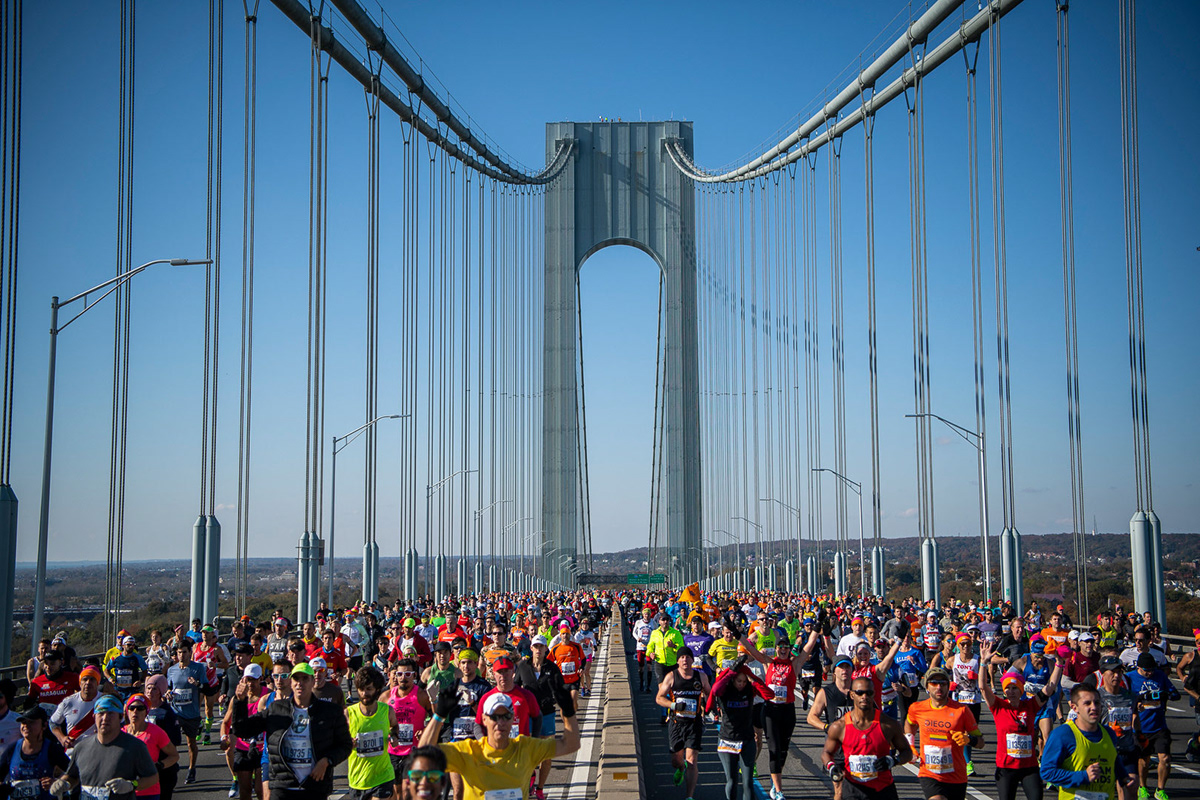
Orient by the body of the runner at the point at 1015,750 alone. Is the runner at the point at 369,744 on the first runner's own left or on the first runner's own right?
on the first runner's own right

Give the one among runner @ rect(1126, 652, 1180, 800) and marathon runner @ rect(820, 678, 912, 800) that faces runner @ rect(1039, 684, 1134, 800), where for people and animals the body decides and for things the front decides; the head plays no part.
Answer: runner @ rect(1126, 652, 1180, 800)

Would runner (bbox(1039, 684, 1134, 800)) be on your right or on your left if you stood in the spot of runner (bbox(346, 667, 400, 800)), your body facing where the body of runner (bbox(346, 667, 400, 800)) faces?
on your left

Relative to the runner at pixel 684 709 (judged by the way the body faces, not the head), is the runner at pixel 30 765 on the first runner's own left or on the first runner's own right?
on the first runner's own right
